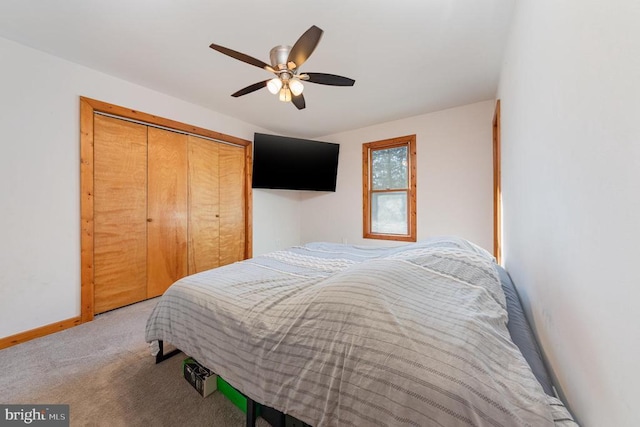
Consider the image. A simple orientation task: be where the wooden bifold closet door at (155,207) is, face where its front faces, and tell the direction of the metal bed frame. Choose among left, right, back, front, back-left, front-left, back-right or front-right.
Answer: front-right

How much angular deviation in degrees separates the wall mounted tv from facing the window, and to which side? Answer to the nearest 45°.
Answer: approximately 45° to its left

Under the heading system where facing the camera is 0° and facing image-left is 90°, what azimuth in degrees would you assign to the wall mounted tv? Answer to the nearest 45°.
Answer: approximately 315°

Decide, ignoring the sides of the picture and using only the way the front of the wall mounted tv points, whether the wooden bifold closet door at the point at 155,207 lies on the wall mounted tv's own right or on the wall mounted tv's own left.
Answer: on the wall mounted tv's own right

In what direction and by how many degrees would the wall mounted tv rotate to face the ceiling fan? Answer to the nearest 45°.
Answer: approximately 45° to its right
